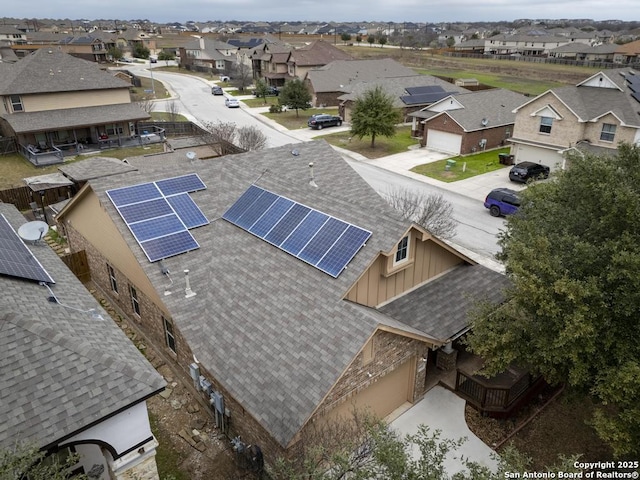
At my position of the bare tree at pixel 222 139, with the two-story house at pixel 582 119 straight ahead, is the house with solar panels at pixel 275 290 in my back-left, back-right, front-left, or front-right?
front-right

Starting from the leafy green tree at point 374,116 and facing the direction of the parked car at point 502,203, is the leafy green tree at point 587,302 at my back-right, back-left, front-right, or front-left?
front-right

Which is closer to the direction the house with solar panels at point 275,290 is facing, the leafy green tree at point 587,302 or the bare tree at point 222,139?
the leafy green tree

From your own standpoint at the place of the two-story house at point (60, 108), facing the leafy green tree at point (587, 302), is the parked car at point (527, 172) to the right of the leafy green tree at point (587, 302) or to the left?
left
